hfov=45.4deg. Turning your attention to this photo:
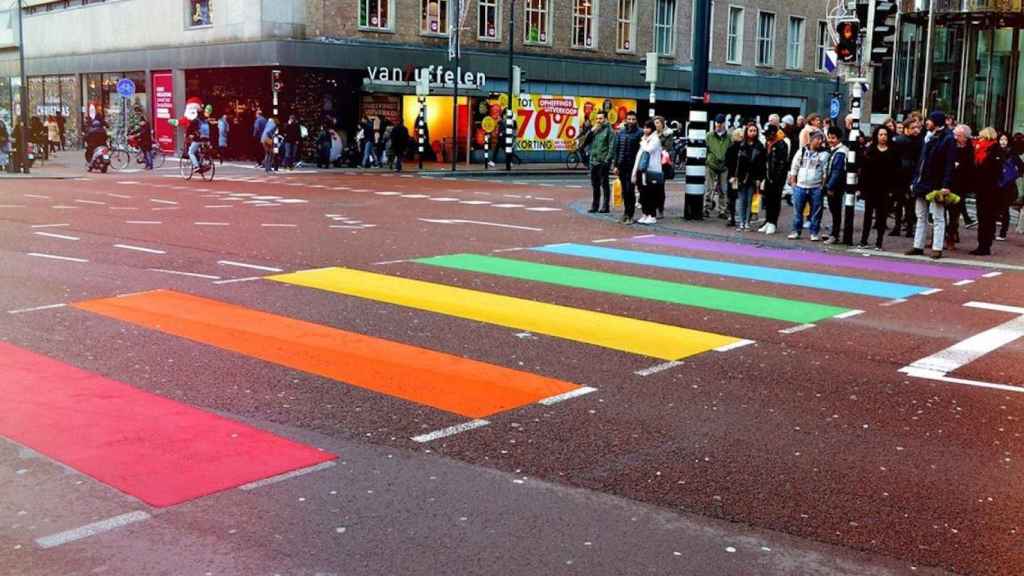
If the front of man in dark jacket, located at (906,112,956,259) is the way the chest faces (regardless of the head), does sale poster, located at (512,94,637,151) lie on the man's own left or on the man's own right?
on the man's own right

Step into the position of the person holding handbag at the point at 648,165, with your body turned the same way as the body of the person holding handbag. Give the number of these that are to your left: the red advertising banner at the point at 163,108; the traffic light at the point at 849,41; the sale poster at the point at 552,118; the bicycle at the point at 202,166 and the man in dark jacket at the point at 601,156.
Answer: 1

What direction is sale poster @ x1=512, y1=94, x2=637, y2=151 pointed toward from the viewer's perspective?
toward the camera

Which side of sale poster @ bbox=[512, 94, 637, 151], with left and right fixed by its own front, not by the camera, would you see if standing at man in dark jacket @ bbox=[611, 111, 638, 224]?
front

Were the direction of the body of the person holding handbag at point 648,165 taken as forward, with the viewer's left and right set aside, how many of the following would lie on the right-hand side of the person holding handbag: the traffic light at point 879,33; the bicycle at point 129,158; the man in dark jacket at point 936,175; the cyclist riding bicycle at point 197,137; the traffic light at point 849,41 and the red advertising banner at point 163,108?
3

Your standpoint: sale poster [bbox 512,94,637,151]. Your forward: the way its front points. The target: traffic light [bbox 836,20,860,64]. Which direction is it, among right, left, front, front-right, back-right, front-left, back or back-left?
front

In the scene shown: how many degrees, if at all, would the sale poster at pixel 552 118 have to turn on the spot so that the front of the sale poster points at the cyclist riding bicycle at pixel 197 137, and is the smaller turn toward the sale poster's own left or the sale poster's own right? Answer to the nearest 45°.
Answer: approximately 45° to the sale poster's own right

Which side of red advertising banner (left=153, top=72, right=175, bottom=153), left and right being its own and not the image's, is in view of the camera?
front

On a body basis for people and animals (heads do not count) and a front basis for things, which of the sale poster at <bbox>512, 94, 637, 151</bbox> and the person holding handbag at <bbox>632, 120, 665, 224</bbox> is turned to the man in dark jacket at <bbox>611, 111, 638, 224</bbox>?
the sale poster

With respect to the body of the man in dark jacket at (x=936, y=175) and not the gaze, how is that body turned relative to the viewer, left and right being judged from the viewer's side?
facing the viewer and to the left of the viewer

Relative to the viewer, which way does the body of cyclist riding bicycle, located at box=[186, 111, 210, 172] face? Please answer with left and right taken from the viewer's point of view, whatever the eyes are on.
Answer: facing the viewer and to the left of the viewer

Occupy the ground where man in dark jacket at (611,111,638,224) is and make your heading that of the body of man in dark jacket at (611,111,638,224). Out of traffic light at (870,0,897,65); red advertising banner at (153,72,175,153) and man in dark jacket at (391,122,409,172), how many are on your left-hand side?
1

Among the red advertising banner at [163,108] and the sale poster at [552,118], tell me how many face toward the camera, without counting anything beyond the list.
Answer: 2

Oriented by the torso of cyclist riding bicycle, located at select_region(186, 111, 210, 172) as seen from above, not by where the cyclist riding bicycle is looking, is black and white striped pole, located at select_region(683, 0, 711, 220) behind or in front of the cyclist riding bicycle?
in front

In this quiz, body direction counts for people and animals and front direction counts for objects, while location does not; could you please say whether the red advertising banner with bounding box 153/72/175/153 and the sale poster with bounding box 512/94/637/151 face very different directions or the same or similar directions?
same or similar directions
